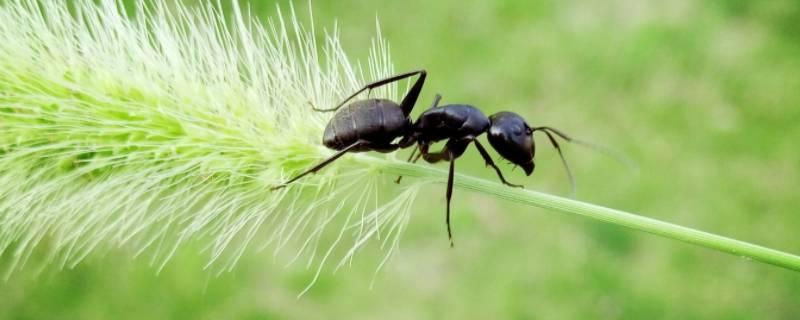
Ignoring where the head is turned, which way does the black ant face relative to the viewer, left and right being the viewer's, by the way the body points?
facing to the right of the viewer
